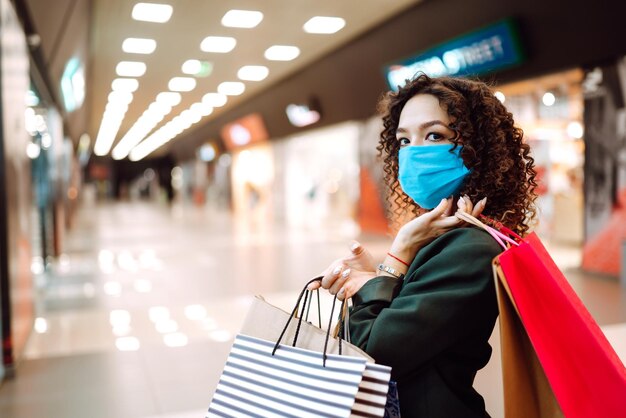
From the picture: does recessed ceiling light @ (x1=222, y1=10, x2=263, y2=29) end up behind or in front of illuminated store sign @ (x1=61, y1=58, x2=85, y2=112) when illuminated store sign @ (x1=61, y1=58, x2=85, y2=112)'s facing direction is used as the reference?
in front

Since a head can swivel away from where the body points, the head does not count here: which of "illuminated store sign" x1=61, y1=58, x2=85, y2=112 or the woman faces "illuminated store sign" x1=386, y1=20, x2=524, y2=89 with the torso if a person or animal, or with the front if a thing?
"illuminated store sign" x1=61, y1=58, x2=85, y2=112

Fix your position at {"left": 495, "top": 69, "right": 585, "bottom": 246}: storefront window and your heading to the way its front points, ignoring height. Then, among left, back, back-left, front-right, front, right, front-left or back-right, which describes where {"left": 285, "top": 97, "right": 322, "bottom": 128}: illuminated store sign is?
front-right

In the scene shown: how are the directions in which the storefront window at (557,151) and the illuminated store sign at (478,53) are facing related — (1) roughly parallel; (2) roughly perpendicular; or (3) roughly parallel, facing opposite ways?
roughly parallel

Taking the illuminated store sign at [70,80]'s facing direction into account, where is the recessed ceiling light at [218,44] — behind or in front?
in front

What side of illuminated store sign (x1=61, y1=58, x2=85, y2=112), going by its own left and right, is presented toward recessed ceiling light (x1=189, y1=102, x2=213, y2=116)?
left

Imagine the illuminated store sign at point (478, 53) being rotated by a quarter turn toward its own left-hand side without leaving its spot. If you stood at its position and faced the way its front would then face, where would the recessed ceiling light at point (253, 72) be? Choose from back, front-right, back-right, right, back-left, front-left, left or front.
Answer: back

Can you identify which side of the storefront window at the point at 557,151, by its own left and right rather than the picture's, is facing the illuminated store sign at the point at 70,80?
front

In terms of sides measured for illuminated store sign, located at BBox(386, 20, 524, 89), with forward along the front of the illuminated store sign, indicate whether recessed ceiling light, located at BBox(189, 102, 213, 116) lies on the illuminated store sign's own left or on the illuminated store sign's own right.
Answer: on the illuminated store sign's own right

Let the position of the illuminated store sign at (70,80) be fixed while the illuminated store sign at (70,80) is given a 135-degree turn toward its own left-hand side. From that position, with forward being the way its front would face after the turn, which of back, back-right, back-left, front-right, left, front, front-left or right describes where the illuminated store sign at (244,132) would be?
front-right

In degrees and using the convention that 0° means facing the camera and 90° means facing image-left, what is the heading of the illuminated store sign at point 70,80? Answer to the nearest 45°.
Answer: approximately 315°

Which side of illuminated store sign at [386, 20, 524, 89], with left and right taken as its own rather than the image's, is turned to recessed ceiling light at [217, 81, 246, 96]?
right

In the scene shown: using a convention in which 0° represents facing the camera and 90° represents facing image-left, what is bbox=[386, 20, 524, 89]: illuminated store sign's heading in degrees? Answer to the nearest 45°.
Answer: approximately 45°

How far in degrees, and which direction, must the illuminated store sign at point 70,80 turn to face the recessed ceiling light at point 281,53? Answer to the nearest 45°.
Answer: approximately 45° to its left

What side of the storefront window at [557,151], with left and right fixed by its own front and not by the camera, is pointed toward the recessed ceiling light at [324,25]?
front
